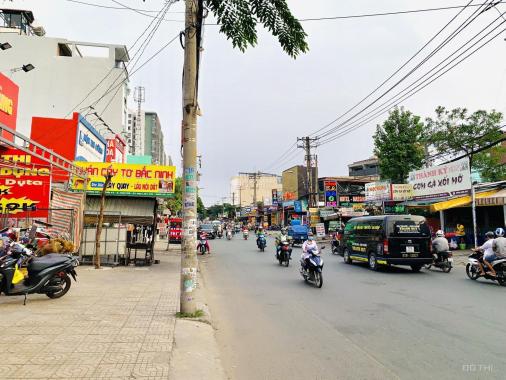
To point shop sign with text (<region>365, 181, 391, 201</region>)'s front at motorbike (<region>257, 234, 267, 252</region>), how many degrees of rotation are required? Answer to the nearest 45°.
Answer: approximately 45° to its right

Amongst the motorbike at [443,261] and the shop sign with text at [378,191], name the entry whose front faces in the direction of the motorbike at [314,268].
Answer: the shop sign with text

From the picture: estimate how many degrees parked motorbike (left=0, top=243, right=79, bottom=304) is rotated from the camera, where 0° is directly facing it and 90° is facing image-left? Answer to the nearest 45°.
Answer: approximately 90°

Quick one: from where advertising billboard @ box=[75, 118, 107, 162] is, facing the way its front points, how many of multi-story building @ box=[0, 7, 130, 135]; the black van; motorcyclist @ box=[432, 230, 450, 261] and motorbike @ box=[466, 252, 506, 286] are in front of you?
3

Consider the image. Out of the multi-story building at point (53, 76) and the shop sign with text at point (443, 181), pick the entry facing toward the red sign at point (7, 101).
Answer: the shop sign with text

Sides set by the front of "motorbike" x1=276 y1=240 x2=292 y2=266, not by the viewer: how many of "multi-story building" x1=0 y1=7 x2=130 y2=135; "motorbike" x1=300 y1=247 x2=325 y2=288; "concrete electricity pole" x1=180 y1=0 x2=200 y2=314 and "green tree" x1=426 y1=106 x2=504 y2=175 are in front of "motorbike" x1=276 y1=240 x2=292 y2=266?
2
